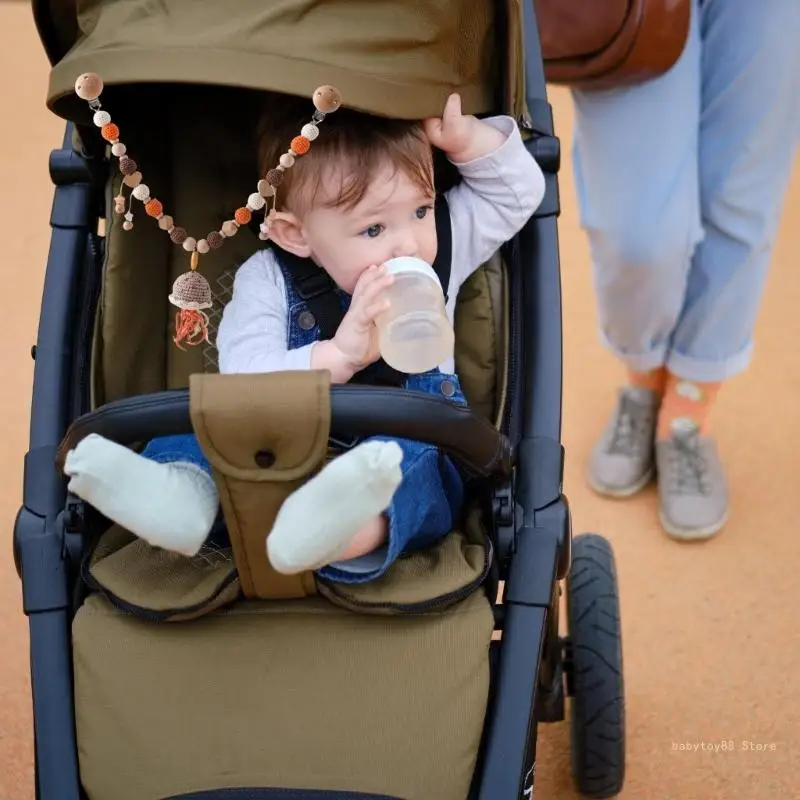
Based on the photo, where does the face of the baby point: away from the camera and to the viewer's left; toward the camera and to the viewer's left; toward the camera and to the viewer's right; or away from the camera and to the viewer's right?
toward the camera and to the viewer's right

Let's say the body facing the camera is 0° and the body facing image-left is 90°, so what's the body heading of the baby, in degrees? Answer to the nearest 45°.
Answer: approximately 0°
